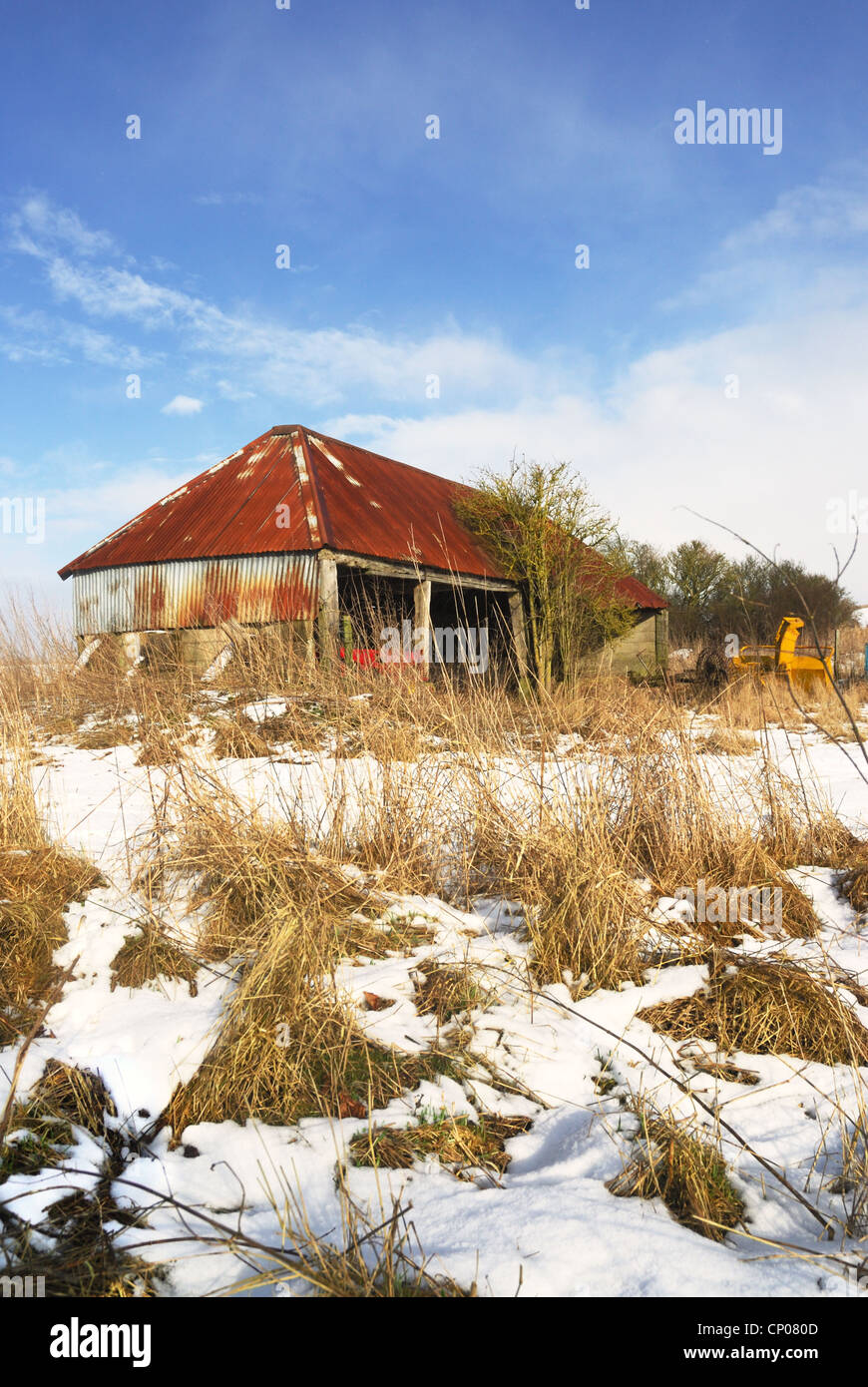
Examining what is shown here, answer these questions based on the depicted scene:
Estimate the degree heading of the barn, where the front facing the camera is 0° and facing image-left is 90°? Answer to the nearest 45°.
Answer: approximately 315°
